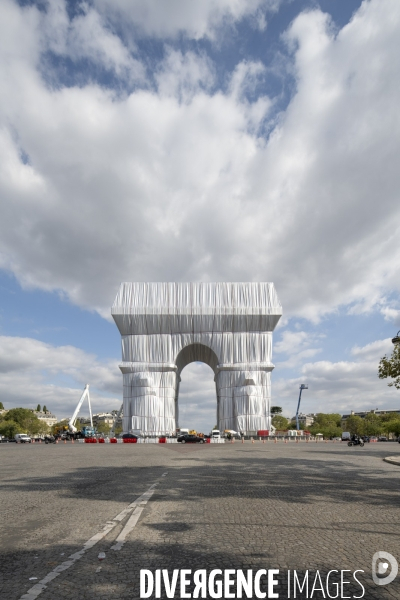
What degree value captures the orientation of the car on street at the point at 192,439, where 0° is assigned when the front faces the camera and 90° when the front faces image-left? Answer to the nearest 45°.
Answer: approximately 270°
